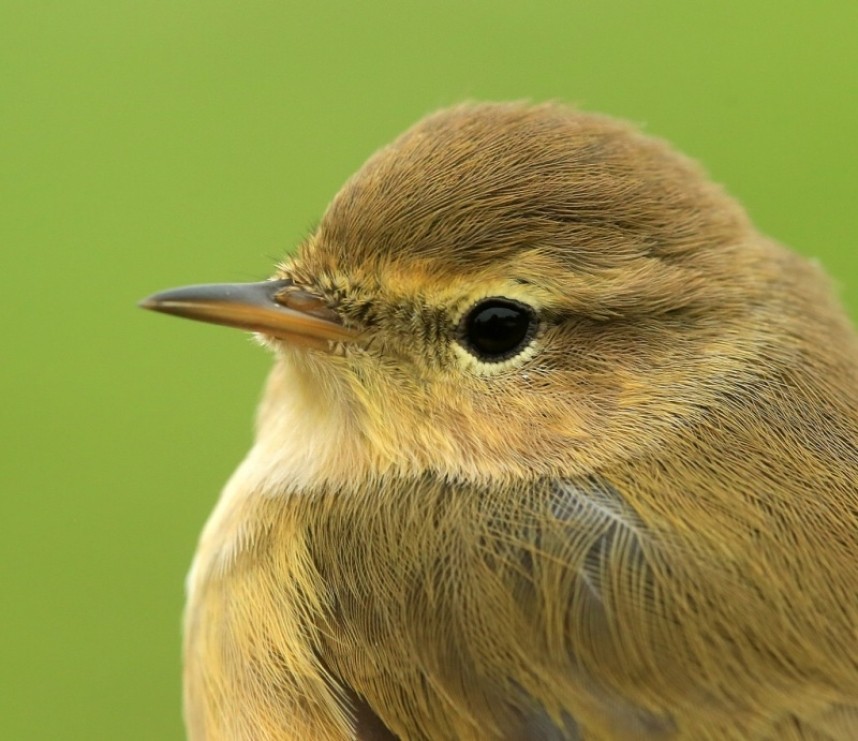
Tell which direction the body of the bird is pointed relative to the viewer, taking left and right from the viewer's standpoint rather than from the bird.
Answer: facing to the left of the viewer
